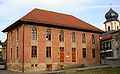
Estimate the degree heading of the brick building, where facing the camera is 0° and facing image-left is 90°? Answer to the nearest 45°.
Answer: approximately 315°
